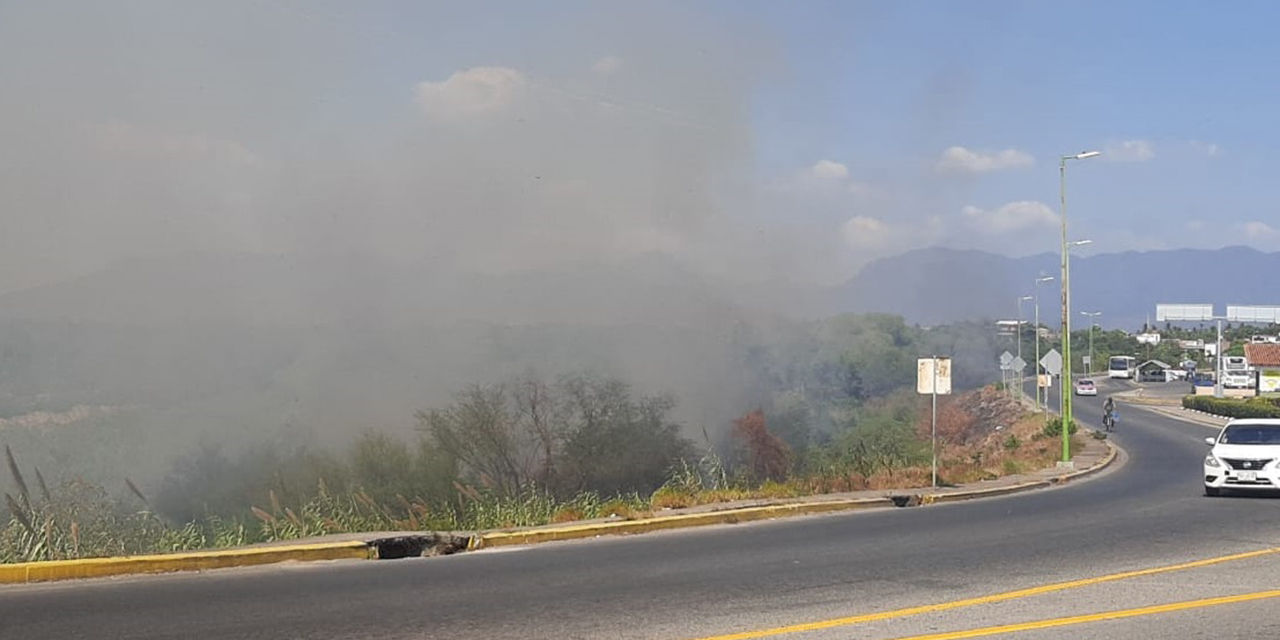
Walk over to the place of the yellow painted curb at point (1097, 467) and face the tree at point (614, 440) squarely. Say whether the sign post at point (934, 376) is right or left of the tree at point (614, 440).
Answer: left

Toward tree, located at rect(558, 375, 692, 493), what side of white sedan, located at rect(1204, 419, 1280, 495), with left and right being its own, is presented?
right

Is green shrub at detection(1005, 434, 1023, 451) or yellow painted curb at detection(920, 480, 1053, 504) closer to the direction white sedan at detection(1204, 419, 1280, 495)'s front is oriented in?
the yellow painted curb

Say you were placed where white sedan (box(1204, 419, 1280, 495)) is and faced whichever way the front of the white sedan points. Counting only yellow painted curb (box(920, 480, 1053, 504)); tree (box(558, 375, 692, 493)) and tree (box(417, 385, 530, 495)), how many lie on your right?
3

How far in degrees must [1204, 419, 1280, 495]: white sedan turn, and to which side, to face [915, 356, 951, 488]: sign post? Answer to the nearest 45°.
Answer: approximately 90° to its right

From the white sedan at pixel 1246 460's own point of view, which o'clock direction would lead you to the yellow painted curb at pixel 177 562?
The yellow painted curb is roughly at 1 o'clock from the white sedan.

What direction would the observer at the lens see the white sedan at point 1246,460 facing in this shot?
facing the viewer

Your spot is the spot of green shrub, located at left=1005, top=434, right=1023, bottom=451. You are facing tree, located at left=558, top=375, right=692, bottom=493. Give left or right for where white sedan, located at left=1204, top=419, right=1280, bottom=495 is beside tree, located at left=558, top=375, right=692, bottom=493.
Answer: left

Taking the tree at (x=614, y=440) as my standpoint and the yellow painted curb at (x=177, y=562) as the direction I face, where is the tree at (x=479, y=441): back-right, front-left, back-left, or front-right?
front-right
